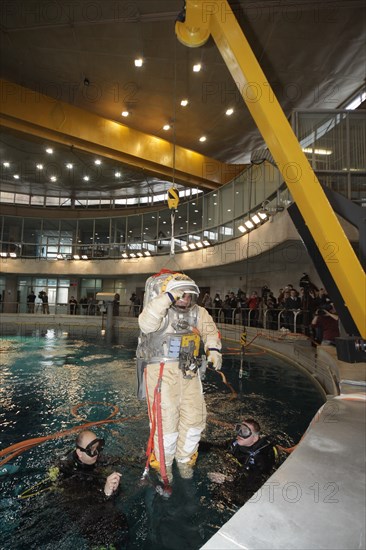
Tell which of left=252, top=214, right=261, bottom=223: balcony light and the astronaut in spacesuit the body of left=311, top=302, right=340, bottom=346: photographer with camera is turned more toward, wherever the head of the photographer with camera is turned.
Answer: the astronaut in spacesuit

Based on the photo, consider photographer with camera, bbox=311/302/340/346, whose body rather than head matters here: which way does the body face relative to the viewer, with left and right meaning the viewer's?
facing the viewer and to the left of the viewer

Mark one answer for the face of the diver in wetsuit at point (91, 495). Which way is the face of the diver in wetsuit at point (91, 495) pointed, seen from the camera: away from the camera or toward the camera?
toward the camera

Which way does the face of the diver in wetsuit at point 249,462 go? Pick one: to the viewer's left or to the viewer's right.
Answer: to the viewer's left

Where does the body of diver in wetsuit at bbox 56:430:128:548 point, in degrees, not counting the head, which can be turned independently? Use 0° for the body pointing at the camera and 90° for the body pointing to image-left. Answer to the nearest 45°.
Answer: approximately 315°

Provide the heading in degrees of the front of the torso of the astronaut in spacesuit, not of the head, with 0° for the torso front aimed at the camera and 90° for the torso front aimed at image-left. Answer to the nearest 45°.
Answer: approximately 315°

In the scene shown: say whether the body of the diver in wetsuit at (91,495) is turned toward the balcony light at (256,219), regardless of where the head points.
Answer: no

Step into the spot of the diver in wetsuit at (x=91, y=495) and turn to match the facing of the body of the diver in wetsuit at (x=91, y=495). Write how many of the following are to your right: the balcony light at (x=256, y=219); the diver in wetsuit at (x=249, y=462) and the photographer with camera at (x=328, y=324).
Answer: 0

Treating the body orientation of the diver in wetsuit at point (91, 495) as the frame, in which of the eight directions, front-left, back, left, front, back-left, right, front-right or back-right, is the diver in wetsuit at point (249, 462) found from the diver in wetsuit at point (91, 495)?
front-left

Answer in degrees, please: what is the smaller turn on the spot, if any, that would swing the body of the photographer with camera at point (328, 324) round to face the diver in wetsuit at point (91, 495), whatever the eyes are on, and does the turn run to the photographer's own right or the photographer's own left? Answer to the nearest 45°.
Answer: approximately 45° to the photographer's own left

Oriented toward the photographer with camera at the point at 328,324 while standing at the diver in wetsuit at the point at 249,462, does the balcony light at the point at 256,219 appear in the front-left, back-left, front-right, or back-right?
front-left

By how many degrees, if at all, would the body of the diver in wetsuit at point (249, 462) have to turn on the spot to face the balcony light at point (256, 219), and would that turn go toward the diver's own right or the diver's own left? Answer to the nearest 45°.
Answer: approximately 135° to the diver's own right

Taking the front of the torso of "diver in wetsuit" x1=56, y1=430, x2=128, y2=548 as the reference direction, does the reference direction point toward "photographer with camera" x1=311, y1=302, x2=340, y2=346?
no

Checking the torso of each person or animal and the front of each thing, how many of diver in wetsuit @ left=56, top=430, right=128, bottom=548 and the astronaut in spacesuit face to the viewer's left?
0
